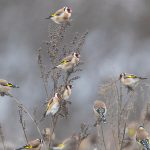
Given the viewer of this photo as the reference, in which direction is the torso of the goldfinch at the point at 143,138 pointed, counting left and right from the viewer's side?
facing away from the viewer and to the left of the viewer

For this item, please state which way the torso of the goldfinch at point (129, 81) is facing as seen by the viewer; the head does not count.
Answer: to the viewer's left

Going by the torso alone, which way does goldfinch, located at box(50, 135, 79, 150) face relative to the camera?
to the viewer's right

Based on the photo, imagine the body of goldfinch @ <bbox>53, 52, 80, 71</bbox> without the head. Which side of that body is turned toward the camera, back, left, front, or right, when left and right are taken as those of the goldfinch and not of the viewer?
right
